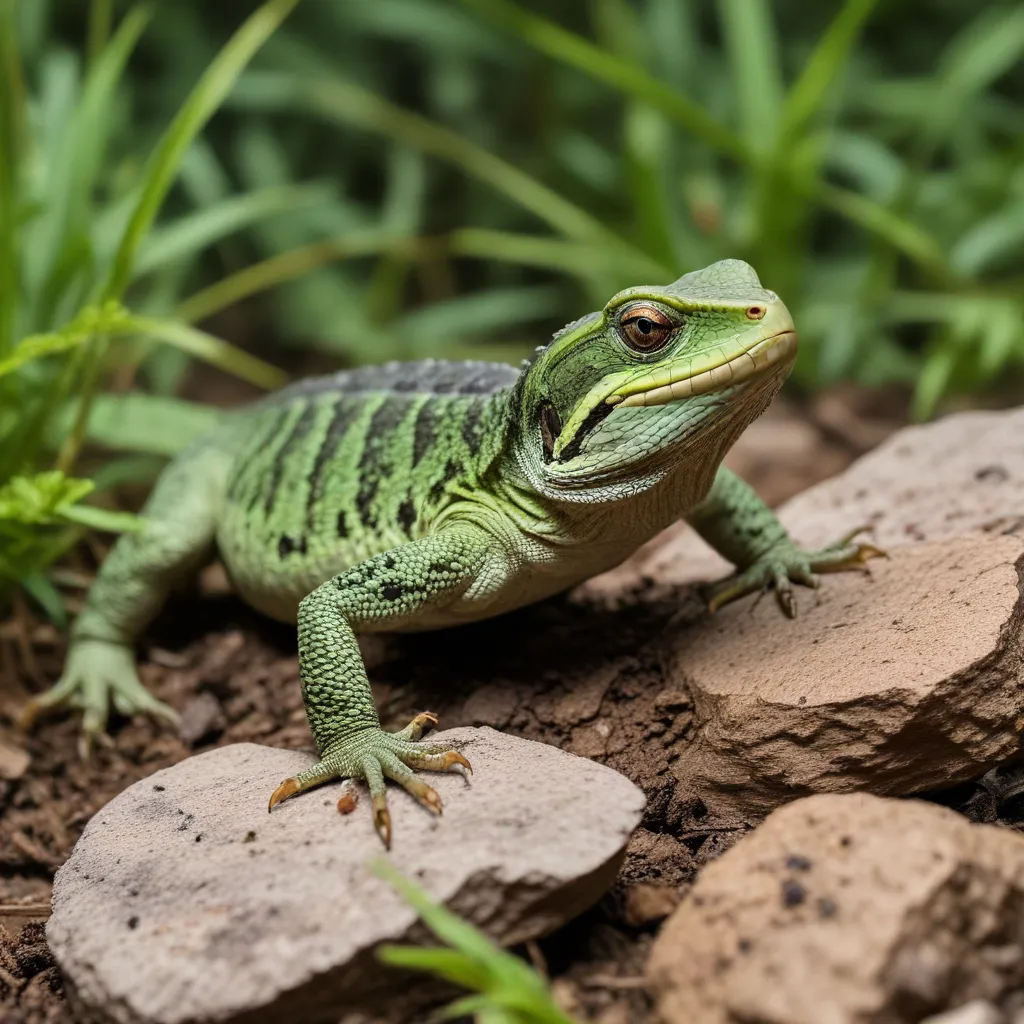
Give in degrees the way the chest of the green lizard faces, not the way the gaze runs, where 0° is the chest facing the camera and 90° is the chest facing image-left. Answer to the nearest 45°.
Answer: approximately 315°

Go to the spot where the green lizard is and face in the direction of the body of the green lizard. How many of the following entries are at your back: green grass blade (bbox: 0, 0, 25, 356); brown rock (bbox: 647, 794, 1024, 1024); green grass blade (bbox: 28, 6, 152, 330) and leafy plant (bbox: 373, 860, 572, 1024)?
2

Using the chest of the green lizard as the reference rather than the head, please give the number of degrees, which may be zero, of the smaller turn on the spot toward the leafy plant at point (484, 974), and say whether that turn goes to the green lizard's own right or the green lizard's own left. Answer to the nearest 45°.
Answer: approximately 45° to the green lizard's own right

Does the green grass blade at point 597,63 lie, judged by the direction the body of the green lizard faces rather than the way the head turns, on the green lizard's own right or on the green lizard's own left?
on the green lizard's own left

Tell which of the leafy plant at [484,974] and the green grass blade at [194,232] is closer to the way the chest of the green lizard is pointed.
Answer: the leafy plant

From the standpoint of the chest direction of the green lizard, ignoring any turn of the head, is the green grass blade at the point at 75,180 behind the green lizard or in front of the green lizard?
behind

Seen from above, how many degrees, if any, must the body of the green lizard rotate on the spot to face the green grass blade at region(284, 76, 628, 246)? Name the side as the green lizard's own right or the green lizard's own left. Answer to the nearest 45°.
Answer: approximately 135° to the green lizard's own left

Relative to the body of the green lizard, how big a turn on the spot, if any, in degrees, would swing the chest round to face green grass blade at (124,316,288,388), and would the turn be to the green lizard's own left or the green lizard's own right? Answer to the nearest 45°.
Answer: approximately 180°

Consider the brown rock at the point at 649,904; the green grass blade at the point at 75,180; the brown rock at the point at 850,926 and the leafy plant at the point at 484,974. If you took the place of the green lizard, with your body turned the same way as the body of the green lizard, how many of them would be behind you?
1

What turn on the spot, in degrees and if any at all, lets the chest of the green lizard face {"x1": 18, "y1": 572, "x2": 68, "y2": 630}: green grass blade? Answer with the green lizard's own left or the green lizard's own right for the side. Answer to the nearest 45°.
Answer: approximately 180°

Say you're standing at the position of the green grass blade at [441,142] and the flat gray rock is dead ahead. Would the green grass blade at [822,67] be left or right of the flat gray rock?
left

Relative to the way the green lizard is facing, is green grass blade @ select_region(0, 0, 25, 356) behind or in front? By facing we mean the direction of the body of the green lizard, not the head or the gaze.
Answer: behind
